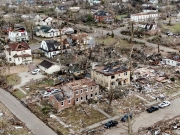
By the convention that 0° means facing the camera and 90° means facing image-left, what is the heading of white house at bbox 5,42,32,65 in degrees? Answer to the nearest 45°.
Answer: approximately 315°

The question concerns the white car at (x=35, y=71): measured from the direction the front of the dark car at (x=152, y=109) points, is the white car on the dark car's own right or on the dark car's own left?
on the dark car's own right

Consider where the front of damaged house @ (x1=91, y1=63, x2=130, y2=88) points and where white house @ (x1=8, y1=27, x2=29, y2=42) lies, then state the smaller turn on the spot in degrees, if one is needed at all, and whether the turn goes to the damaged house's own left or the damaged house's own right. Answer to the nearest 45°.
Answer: approximately 180°

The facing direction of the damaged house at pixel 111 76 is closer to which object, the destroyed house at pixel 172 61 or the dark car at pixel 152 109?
the dark car

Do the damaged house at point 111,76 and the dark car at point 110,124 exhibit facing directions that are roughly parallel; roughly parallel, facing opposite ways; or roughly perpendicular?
roughly perpendicular

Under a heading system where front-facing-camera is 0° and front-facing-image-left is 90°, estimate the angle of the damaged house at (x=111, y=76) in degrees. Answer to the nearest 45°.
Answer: approximately 315°

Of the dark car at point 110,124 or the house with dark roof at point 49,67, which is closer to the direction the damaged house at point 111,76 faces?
the dark car

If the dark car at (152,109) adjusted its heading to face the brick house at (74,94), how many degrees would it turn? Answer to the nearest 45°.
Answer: approximately 45° to its right

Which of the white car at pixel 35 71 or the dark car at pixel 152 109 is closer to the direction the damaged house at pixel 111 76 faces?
the dark car
